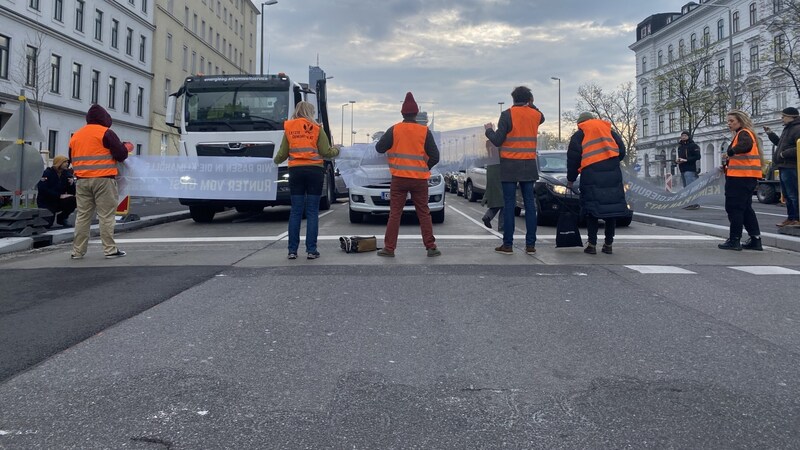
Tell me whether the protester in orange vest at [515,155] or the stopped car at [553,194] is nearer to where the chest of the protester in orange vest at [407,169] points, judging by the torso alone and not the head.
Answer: the stopped car

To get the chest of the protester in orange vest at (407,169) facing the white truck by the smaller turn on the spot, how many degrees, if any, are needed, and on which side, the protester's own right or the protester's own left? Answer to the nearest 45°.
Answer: approximately 45° to the protester's own left

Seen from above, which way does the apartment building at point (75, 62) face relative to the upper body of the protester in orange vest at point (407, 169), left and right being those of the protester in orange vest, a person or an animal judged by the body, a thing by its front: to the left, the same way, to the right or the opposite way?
to the right

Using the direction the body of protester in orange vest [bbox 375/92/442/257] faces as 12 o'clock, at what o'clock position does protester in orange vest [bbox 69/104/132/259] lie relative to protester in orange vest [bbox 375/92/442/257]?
protester in orange vest [bbox 69/104/132/259] is roughly at 9 o'clock from protester in orange vest [bbox 375/92/442/257].

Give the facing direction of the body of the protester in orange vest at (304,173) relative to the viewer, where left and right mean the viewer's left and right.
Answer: facing away from the viewer

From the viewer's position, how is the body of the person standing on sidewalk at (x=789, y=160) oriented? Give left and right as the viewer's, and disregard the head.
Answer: facing to the left of the viewer

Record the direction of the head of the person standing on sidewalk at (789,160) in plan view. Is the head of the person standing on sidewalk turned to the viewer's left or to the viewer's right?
to the viewer's left

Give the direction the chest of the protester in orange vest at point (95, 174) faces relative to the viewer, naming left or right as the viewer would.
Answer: facing away from the viewer and to the right of the viewer

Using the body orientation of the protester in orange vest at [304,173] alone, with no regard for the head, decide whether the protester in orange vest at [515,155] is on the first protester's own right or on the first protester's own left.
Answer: on the first protester's own right

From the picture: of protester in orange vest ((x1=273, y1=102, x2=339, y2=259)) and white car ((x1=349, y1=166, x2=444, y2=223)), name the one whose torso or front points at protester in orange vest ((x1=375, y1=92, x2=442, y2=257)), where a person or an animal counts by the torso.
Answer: the white car

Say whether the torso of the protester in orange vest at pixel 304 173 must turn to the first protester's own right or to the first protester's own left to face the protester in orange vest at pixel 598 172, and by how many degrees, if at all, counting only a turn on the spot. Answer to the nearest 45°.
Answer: approximately 90° to the first protester's own right

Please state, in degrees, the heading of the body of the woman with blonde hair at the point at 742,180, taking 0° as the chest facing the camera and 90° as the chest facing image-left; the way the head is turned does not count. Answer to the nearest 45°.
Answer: approximately 90°

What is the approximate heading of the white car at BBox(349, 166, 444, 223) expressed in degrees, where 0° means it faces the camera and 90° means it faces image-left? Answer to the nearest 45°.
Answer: approximately 0°
